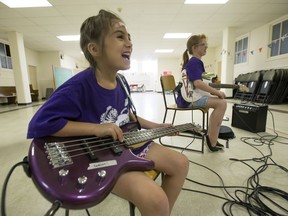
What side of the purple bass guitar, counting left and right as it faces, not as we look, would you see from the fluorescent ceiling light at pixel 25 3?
back

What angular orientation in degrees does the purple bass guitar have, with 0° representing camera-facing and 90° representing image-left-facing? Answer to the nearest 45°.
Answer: approximately 315°

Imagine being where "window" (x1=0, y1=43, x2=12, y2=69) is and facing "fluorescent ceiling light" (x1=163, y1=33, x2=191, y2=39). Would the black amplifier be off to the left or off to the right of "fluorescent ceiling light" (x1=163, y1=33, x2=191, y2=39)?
right

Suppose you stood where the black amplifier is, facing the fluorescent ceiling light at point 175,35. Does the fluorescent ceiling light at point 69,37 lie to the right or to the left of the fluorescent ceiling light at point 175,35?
left

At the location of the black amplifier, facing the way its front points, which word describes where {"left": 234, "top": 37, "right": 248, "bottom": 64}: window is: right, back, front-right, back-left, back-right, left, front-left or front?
back-right

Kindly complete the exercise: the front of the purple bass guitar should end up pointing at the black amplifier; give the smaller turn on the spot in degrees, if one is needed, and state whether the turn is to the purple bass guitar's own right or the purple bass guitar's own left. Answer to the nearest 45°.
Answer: approximately 90° to the purple bass guitar's own left

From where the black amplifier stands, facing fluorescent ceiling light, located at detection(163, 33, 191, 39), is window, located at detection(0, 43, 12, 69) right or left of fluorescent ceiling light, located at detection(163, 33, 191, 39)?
left

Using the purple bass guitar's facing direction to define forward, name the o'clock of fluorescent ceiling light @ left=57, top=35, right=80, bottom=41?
The fluorescent ceiling light is roughly at 7 o'clock from the purple bass guitar.

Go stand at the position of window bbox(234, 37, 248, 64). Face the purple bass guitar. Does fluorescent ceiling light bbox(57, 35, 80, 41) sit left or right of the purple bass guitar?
right
